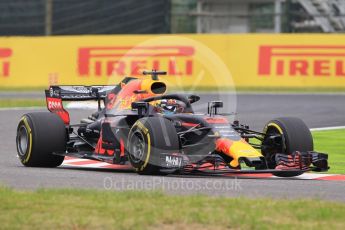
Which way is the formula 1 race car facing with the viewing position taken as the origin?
facing the viewer and to the right of the viewer

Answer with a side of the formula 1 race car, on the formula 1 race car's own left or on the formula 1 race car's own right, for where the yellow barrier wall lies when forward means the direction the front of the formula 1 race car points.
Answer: on the formula 1 race car's own left
